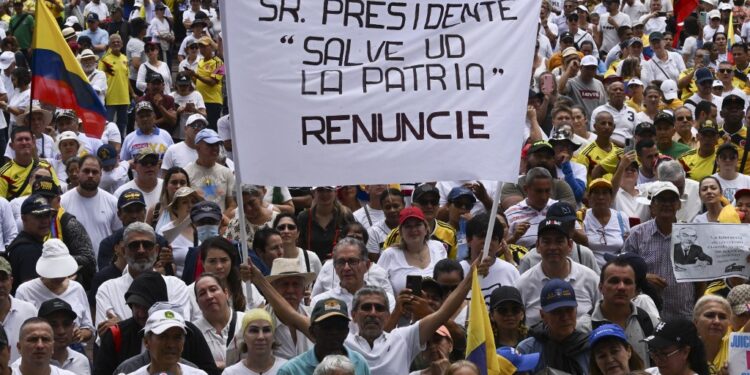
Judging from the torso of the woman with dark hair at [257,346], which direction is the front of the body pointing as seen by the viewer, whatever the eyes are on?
toward the camera
